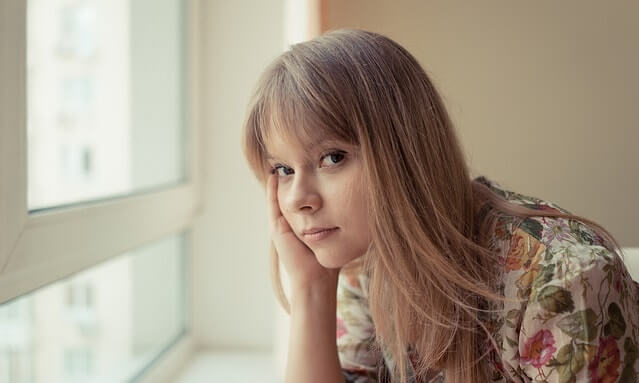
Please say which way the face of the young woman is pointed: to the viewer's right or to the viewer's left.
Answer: to the viewer's left

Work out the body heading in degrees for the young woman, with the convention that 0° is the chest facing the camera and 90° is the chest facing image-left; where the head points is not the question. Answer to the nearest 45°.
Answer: approximately 45°
